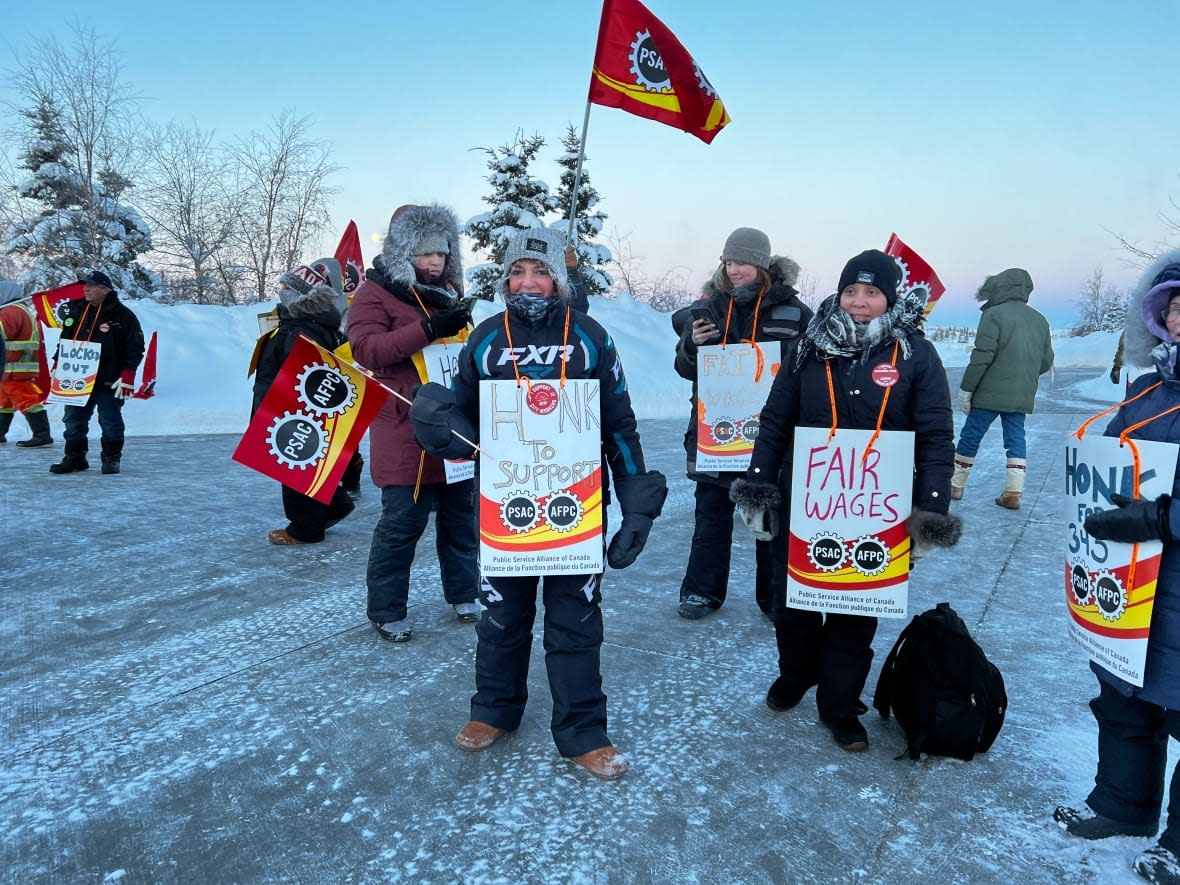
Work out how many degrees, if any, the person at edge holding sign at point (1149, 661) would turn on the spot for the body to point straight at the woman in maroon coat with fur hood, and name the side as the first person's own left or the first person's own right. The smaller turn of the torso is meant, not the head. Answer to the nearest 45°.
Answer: approximately 45° to the first person's own right

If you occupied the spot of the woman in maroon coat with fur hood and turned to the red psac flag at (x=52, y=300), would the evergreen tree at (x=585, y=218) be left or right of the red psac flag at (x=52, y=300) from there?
right

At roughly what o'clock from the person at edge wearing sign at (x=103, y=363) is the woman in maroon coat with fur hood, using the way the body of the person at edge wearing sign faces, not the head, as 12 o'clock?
The woman in maroon coat with fur hood is roughly at 10 o'clock from the person at edge wearing sign.

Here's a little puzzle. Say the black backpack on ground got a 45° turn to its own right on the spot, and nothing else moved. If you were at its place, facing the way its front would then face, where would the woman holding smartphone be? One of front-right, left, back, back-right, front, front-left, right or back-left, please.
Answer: back-right

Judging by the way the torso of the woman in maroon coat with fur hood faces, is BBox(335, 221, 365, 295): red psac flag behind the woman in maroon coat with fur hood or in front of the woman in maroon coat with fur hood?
behind

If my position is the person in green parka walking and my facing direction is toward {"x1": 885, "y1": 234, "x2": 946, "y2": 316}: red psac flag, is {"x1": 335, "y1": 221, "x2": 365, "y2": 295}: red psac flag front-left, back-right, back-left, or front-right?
front-right

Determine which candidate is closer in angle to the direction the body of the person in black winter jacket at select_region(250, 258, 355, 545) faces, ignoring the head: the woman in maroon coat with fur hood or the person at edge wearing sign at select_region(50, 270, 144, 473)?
the person at edge wearing sign

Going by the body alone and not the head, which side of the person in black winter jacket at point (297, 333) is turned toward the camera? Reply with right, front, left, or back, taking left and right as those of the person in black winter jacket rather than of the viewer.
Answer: left

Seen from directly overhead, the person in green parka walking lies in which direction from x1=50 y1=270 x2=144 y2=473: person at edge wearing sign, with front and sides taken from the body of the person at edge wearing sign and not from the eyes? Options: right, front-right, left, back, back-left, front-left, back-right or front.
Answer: left

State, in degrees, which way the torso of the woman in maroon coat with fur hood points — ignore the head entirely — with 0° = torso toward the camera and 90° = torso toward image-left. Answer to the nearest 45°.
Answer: approximately 315°
